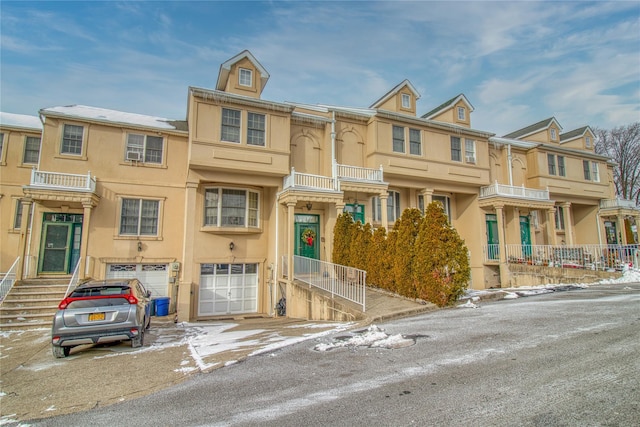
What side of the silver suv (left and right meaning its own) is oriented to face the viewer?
back

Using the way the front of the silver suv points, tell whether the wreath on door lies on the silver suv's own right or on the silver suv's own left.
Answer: on the silver suv's own right

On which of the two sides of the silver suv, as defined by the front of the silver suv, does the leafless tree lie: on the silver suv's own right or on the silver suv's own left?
on the silver suv's own right

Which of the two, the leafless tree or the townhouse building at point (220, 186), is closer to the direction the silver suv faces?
the townhouse building
